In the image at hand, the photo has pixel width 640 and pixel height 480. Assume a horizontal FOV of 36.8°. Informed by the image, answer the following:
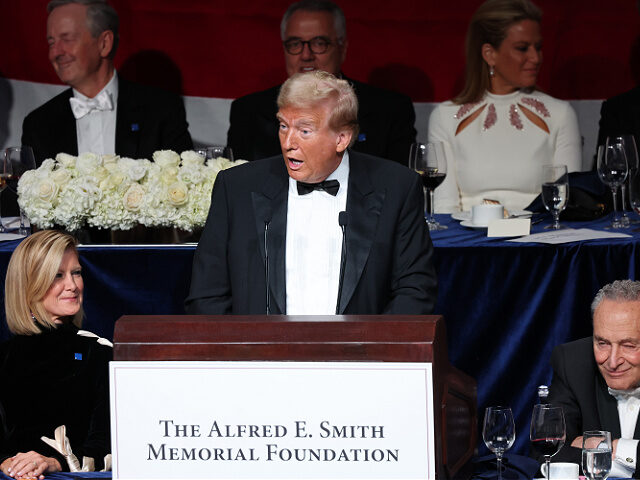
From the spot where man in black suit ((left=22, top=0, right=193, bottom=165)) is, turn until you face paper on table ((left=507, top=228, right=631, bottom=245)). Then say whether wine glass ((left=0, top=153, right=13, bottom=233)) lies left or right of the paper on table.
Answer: right

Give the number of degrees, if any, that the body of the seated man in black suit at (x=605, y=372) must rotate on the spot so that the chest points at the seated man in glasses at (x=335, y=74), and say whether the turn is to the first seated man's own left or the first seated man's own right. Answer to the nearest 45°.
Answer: approximately 135° to the first seated man's own right

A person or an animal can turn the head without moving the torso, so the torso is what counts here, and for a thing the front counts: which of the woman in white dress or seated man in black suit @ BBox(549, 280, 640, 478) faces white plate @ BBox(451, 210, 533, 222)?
the woman in white dress

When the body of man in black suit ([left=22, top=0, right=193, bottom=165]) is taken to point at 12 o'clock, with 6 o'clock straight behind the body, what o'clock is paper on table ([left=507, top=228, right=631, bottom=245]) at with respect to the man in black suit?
The paper on table is roughly at 9 o'clock from the man in black suit.

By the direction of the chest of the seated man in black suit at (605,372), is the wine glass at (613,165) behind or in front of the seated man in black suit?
behind

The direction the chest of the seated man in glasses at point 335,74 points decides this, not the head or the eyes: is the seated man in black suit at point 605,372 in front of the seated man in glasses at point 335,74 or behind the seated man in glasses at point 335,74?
in front

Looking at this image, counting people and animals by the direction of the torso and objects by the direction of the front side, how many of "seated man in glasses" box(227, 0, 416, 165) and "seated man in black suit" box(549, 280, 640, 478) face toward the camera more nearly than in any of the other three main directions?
2

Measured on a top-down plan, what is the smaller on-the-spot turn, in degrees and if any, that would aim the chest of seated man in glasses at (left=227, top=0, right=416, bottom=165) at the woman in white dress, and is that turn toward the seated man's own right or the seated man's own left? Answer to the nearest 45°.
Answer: approximately 90° to the seated man's own left

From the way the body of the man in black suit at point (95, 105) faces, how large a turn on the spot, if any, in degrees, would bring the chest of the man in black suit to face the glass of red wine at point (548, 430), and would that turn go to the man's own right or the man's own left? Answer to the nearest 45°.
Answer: approximately 45° to the man's own left
